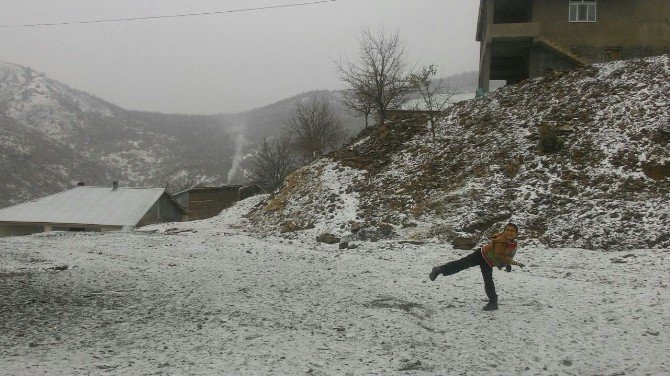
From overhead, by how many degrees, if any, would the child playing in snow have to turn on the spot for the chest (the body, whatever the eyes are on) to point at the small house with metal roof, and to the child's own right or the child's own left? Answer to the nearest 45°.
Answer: approximately 180°

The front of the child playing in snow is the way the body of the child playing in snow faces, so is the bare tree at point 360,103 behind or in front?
behind

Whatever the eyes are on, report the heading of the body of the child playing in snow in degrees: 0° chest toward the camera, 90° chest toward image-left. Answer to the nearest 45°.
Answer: approximately 315°

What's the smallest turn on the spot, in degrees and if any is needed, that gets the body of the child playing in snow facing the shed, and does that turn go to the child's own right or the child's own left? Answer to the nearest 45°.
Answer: approximately 180°
